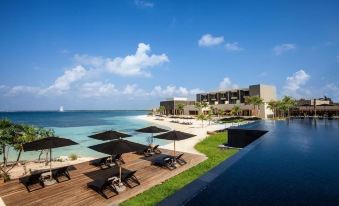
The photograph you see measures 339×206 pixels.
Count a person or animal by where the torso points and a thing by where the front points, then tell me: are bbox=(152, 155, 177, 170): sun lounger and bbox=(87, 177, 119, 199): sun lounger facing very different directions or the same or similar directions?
same or similar directions

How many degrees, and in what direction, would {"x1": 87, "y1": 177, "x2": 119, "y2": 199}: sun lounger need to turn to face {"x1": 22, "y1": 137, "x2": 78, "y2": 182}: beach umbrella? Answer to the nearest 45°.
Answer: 0° — it already faces it

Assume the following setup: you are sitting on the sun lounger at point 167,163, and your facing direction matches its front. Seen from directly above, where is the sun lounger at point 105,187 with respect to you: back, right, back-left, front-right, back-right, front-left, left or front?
left

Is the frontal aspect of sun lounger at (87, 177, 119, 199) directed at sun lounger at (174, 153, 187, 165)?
no

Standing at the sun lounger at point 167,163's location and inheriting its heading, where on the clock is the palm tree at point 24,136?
The palm tree is roughly at 11 o'clock from the sun lounger.

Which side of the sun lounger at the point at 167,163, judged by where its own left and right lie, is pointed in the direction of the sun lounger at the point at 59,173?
left

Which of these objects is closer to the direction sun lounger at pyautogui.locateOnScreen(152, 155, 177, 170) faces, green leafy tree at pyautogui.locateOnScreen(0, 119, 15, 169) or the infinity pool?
the green leafy tree

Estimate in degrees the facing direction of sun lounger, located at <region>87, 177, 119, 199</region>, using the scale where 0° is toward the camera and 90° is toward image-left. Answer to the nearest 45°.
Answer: approximately 135°

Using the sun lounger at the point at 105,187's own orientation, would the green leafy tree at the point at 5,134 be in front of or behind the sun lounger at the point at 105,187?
in front

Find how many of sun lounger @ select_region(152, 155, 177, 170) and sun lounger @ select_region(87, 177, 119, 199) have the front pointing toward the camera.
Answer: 0

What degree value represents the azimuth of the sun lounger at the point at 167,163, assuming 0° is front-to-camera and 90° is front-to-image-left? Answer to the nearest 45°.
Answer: approximately 135°

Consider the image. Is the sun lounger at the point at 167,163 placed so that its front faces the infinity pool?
no

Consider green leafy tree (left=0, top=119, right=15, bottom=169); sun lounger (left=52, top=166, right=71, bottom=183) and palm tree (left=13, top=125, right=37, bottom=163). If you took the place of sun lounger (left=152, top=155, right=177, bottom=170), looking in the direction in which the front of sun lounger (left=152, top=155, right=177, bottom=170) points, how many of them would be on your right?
0

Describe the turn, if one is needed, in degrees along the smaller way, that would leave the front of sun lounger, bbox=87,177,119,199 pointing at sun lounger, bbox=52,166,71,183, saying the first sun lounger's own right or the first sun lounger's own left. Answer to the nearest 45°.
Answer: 0° — it already faces it

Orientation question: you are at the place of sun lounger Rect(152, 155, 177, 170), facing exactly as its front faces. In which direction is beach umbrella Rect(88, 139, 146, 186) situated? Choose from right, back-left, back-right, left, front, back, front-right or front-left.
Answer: left
